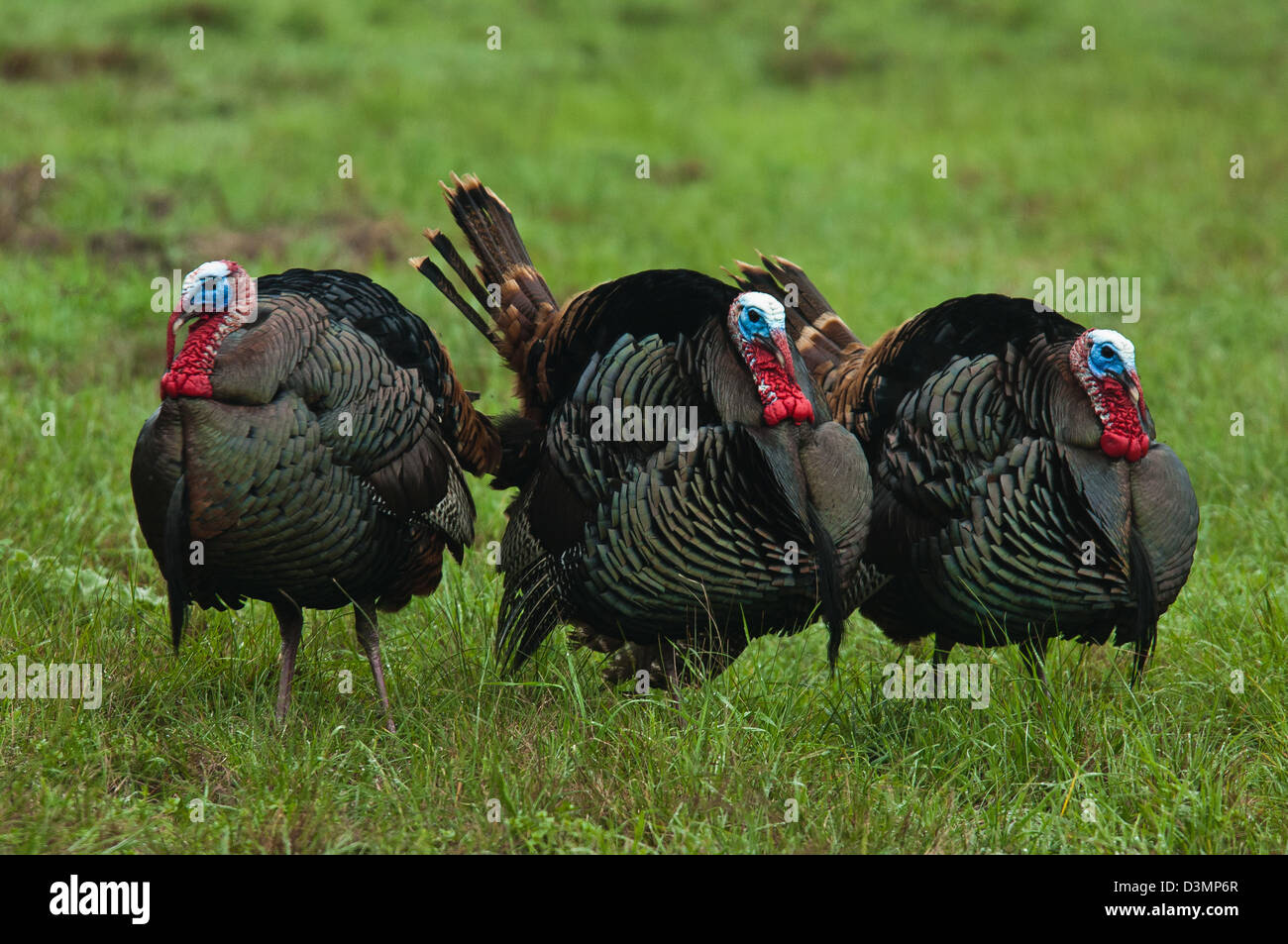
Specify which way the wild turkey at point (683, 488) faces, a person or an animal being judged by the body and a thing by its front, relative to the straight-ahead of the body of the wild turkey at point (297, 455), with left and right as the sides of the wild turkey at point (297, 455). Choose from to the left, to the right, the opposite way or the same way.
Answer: to the left

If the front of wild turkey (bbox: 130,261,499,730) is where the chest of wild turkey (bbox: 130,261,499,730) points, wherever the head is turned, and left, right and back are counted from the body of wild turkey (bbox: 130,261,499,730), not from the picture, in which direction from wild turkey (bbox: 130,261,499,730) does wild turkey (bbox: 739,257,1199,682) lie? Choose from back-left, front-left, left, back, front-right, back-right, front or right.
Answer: back-left

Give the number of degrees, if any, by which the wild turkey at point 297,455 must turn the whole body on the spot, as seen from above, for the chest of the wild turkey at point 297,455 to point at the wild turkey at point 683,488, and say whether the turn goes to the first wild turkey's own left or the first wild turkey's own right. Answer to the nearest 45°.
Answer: approximately 135° to the first wild turkey's own left

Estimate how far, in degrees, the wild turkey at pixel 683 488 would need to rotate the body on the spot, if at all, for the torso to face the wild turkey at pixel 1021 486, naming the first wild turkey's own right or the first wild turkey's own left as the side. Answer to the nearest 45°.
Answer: approximately 45° to the first wild turkey's own left

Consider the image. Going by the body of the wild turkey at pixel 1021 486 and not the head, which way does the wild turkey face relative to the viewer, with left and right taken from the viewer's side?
facing the viewer and to the right of the viewer

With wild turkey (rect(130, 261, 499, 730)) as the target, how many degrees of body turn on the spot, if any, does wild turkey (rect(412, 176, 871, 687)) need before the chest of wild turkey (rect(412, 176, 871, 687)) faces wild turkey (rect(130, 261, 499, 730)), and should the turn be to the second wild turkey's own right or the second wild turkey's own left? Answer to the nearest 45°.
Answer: approximately 135° to the second wild turkey's own right

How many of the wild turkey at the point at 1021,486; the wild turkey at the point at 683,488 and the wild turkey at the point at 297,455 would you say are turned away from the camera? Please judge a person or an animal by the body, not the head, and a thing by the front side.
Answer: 0

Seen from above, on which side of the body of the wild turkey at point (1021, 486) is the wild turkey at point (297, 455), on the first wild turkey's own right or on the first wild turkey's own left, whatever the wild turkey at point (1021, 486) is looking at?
on the first wild turkey's own right

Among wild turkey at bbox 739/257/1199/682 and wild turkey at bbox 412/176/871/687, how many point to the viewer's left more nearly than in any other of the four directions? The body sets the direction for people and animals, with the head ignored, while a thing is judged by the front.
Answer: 0

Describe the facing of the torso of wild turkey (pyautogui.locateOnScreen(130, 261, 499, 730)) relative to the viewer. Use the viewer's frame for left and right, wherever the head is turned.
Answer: facing the viewer and to the left of the viewer
